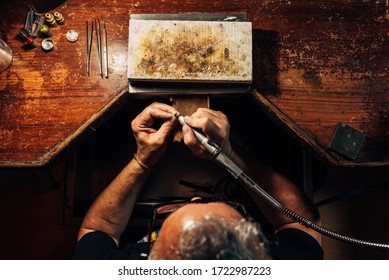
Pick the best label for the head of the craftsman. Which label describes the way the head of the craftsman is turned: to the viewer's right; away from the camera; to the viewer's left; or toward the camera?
away from the camera

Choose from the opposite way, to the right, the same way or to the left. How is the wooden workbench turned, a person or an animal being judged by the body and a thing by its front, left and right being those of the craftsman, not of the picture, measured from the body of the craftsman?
the opposite way

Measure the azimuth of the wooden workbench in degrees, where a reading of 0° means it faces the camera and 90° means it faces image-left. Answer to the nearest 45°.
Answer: approximately 0°

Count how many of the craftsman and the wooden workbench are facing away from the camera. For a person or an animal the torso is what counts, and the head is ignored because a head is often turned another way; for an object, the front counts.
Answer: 1

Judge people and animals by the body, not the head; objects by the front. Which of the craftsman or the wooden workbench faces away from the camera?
the craftsman

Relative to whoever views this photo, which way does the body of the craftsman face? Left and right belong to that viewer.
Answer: facing away from the viewer
